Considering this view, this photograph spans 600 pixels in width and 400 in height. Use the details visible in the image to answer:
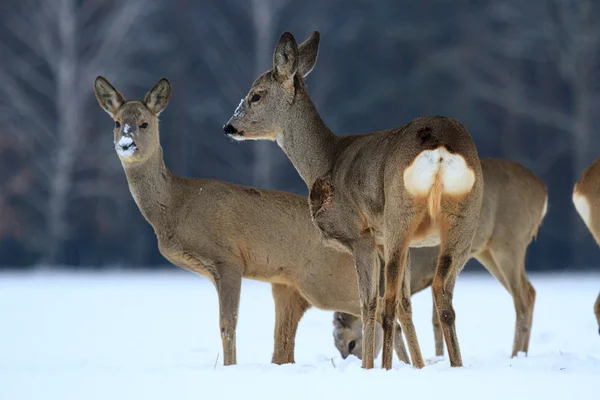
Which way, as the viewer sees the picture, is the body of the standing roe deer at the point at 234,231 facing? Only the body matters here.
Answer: to the viewer's left

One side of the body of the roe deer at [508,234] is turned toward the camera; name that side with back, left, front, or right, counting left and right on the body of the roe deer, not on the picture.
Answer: left

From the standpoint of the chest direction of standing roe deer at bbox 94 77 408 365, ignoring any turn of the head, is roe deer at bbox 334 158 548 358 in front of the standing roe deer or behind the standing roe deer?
behind

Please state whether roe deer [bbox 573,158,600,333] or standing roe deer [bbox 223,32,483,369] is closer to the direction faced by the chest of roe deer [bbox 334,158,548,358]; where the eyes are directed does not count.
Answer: the standing roe deer

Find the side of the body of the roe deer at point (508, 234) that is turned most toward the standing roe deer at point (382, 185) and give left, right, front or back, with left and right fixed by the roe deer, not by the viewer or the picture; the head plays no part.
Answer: left

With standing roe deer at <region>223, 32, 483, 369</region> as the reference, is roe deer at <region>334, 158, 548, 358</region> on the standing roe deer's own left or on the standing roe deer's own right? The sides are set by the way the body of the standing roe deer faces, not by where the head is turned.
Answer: on the standing roe deer's own right

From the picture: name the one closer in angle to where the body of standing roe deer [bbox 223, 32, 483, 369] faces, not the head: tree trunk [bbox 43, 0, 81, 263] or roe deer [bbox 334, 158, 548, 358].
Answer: the tree trunk

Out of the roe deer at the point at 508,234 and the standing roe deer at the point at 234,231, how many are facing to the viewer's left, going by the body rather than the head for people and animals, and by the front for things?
2

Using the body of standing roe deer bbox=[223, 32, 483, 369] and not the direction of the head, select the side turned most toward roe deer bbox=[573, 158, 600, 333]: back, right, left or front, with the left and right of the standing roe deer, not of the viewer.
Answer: right

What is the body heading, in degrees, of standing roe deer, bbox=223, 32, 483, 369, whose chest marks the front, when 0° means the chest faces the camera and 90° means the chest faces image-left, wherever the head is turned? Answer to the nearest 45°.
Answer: approximately 135°

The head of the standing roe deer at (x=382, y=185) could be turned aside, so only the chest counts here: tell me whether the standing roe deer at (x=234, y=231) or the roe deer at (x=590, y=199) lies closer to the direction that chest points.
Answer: the standing roe deer

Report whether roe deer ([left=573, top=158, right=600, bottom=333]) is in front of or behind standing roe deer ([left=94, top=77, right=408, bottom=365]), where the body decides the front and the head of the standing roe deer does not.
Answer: behind

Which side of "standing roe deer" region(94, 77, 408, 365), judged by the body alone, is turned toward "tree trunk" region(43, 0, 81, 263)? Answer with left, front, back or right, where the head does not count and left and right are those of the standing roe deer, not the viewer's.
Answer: right
